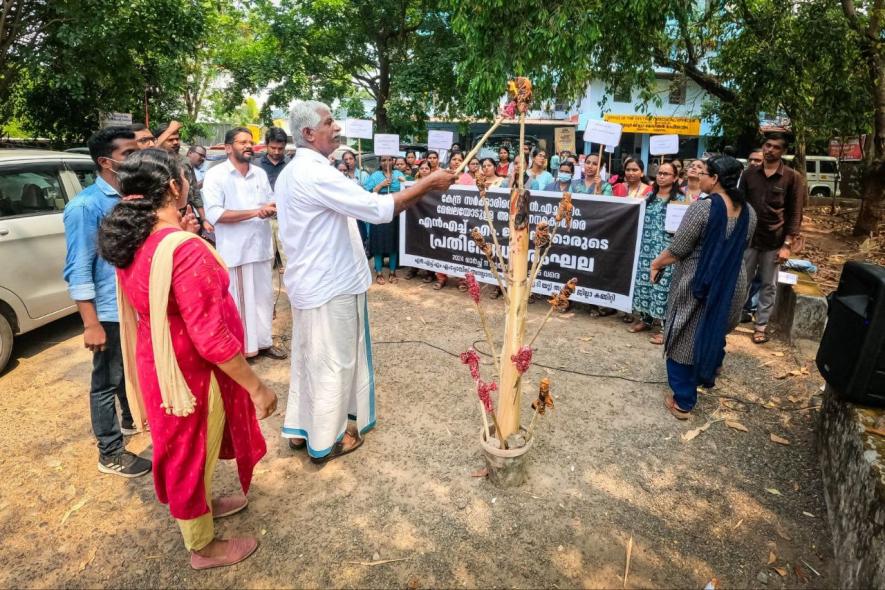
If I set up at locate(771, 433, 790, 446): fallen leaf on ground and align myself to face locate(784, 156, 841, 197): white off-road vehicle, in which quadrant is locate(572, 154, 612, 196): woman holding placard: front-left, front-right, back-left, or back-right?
front-left

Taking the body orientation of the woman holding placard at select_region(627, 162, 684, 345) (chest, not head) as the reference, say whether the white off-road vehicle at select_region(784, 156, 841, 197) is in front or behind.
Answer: behind

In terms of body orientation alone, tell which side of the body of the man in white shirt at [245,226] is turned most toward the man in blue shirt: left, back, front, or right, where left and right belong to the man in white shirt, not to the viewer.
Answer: right

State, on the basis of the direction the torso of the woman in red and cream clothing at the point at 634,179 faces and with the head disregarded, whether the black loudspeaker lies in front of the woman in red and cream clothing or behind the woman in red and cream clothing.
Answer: in front

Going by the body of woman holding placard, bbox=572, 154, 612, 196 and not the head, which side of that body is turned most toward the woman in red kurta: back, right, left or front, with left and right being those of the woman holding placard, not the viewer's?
front

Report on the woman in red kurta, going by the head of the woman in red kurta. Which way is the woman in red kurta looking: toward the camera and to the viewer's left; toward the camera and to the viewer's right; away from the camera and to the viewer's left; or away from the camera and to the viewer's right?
away from the camera and to the viewer's right

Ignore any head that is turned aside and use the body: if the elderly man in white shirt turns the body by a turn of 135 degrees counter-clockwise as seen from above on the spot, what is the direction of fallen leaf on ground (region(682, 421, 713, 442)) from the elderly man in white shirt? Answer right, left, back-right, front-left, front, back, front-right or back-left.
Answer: back-right

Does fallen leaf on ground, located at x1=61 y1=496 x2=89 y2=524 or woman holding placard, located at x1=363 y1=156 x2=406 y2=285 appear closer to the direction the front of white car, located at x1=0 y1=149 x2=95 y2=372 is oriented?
the woman holding placard

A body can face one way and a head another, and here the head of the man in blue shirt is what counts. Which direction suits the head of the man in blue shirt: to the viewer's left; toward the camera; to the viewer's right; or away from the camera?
to the viewer's right

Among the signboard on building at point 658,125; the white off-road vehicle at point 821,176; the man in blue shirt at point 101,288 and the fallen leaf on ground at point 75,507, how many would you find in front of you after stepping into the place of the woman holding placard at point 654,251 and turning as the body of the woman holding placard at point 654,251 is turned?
2

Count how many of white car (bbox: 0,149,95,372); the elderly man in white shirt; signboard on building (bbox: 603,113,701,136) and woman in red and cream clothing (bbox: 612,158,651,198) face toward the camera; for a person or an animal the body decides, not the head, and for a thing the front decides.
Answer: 2

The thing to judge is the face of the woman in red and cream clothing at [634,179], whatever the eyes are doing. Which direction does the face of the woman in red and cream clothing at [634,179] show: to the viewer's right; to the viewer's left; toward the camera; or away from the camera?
toward the camera

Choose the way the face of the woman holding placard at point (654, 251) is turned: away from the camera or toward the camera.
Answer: toward the camera

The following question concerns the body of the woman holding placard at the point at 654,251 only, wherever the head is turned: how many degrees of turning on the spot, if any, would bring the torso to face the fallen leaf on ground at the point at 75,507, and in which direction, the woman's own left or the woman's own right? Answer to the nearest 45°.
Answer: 0° — they already face it
